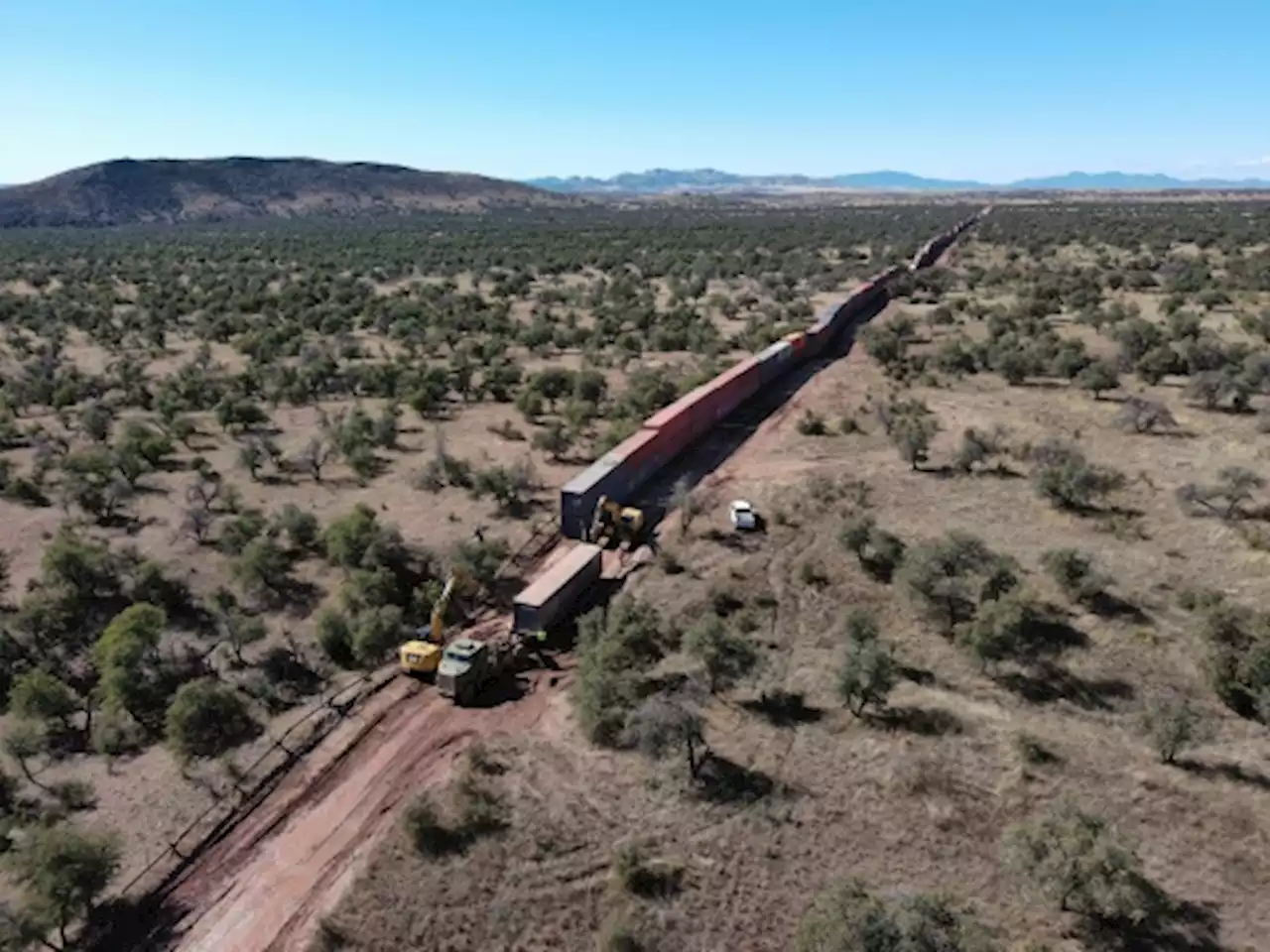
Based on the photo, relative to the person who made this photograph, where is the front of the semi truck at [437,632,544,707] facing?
facing the viewer and to the left of the viewer

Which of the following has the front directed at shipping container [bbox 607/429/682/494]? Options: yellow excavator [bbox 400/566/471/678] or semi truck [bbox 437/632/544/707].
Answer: the yellow excavator

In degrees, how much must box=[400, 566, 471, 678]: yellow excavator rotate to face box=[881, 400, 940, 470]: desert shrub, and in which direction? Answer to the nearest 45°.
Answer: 0° — it already faces it

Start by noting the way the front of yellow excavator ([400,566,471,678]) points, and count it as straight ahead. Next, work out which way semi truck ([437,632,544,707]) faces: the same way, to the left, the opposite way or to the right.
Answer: the opposite way

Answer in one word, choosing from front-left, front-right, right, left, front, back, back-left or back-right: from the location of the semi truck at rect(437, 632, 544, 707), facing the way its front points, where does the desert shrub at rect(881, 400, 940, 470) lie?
back

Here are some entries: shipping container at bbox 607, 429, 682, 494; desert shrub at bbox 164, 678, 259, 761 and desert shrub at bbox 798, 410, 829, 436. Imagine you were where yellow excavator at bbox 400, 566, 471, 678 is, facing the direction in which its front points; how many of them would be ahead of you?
2

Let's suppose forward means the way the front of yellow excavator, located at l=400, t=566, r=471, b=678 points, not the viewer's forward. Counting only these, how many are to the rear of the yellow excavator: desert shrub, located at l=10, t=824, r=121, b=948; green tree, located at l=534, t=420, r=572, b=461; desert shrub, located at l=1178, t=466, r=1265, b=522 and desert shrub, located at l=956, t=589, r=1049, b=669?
1

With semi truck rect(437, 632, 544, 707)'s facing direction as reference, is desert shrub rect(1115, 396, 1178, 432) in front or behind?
behind

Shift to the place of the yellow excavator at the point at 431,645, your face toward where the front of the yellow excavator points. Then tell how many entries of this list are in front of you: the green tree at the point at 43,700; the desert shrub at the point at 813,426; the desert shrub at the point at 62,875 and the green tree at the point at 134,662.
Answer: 1

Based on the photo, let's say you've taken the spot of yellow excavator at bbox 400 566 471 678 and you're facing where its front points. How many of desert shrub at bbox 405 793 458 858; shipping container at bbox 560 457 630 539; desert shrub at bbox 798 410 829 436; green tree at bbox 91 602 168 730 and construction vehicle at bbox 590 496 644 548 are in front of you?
3

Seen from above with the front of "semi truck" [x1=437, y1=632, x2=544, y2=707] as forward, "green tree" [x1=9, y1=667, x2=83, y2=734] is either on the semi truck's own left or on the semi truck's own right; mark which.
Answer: on the semi truck's own right

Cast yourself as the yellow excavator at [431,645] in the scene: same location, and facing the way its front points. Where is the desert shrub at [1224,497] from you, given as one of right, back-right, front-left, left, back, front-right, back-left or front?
front-right

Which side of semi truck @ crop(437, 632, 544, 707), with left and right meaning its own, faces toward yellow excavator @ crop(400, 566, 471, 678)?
right

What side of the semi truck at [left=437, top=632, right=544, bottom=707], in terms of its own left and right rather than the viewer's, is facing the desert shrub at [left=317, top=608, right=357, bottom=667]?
right

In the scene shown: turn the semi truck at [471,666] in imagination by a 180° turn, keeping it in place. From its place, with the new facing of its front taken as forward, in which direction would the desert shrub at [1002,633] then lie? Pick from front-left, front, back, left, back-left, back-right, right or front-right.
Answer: front-right

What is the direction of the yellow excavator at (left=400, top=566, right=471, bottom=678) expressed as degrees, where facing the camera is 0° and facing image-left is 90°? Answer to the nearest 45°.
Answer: approximately 225°

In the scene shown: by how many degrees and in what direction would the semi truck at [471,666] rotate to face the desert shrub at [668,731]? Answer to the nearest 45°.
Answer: approximately 90° to its left

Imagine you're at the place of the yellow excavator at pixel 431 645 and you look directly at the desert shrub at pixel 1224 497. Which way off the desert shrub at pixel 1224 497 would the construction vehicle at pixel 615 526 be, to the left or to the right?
left

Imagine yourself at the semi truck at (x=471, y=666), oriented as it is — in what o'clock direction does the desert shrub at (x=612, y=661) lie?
The desert shrub is roughly at 8 o'clock from the semi truck.

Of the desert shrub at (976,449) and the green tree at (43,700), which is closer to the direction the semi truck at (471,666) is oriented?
the green tree

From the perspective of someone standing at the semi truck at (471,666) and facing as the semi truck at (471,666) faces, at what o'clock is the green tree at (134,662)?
The green tree is roughly at 2 o'clock from the semi truck.

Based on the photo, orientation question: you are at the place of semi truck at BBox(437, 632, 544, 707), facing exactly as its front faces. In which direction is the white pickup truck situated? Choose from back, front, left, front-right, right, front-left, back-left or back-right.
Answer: back

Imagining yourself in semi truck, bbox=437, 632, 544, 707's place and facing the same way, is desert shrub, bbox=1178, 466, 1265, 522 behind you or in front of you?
behind

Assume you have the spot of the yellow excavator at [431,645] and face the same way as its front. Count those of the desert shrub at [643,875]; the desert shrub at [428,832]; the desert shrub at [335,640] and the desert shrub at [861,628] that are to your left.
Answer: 1
